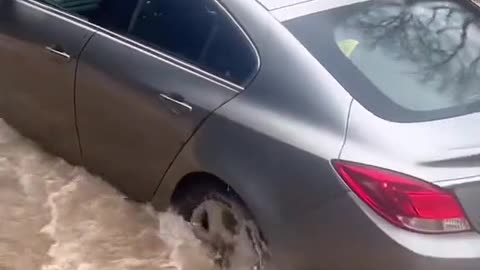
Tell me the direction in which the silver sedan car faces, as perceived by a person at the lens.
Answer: facing away from the viewer and to the left of the viewer
